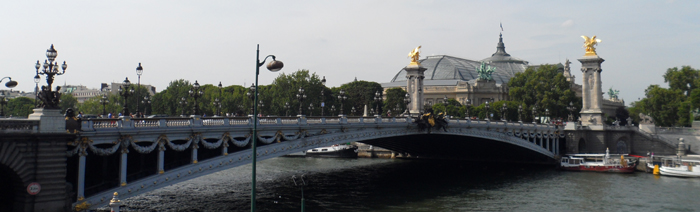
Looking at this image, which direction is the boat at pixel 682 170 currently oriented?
to the viewer's left

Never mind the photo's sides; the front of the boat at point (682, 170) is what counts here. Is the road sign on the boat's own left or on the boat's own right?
on the boat's own left
